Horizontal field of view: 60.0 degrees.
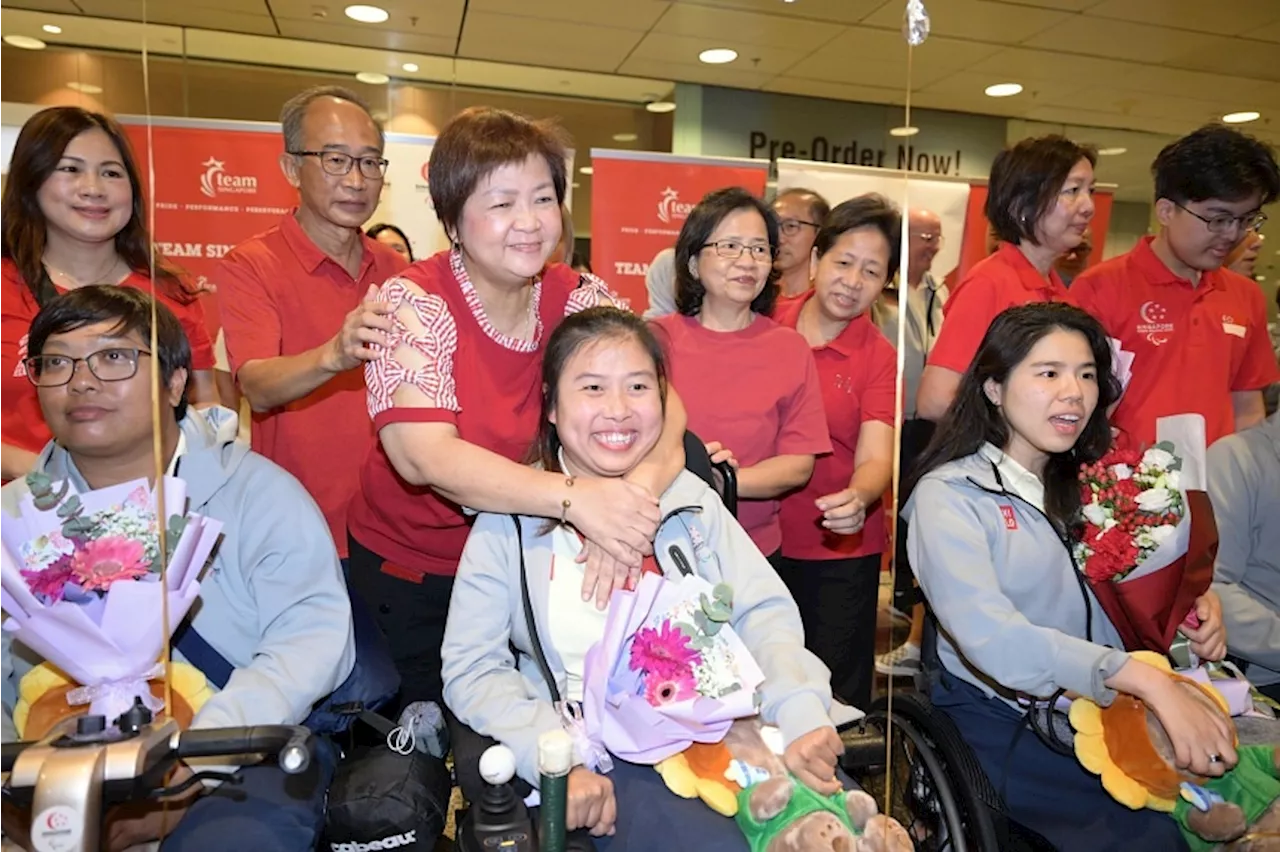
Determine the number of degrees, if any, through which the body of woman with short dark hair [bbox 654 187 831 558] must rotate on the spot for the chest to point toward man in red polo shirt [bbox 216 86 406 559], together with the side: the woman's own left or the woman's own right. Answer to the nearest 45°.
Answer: approximately 90° to the woman's own right

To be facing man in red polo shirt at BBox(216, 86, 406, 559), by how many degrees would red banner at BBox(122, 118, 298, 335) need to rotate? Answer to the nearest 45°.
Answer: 0° — it already faces them

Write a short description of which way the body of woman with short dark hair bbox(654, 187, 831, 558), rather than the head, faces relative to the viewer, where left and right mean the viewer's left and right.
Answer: facing the viewer

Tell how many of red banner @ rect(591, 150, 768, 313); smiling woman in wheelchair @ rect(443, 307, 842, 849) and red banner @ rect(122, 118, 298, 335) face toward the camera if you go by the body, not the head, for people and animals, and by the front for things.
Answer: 3

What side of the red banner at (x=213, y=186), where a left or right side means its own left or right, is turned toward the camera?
front

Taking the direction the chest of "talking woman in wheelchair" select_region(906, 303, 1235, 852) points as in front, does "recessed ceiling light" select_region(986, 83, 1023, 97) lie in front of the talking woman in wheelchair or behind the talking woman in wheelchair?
behind

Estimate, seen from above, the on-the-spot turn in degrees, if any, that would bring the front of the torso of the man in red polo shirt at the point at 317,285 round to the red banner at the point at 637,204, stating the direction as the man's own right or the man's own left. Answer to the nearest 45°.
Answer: approximately 90° to the man's own left

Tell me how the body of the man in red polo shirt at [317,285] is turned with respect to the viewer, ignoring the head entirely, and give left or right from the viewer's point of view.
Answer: facing the viewer and to the right of the viewer

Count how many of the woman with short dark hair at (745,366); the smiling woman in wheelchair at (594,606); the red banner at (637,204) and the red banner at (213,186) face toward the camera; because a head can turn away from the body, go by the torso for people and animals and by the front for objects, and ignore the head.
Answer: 4

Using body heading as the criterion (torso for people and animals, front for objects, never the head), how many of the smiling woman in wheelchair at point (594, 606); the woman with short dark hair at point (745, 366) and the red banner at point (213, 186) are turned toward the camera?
3

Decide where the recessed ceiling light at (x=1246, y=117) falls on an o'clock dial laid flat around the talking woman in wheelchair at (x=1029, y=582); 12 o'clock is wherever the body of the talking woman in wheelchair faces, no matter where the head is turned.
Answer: The recessed ceiling light is roughly at 8 o'clock from the talking woman in wheelchair.

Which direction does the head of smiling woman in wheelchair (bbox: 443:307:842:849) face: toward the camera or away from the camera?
toward the camera

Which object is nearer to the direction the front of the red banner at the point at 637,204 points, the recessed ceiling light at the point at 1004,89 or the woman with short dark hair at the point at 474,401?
the woman with short dark hair

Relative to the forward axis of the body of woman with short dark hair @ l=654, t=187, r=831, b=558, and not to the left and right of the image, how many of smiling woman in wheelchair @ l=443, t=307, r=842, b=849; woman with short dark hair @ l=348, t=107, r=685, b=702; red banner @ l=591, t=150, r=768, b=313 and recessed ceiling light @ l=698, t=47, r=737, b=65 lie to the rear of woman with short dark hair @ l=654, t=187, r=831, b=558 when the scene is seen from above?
2

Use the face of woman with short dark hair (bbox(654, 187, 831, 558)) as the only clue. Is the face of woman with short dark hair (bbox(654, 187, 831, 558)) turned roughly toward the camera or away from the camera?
toward the camera

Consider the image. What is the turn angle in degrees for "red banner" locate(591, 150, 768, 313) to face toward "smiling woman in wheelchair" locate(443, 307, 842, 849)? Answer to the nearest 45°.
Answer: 0° — it already faces them

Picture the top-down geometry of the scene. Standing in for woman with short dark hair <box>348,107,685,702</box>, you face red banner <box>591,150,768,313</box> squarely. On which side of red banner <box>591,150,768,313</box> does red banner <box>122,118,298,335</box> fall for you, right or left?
left

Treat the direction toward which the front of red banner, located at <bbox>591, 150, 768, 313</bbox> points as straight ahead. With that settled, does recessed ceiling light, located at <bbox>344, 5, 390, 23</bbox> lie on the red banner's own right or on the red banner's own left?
on the red banner's own right
